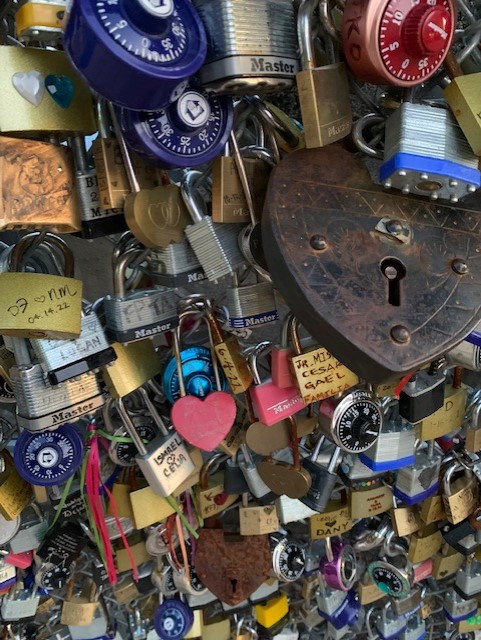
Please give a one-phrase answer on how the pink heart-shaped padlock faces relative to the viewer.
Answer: facing the viewer

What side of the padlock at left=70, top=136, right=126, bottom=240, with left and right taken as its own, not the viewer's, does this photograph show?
front

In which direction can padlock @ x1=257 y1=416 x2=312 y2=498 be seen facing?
toward the camera

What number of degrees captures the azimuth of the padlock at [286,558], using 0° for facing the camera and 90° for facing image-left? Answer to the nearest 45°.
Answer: approximately 315°

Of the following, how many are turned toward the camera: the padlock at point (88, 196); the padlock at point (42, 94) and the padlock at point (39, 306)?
3
